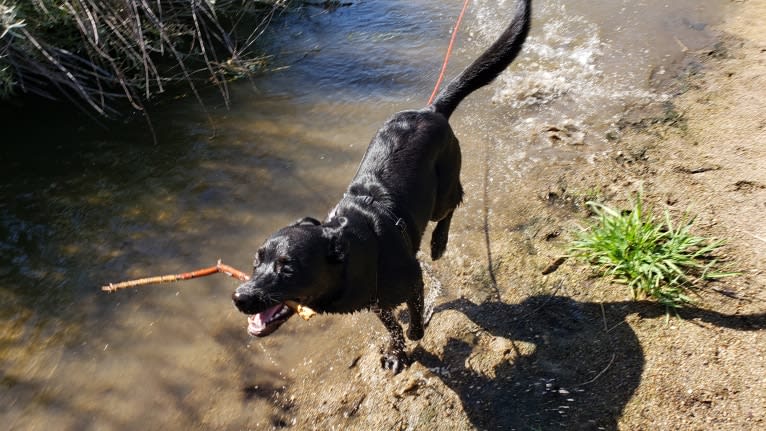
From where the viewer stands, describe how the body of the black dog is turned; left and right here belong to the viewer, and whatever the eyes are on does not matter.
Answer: facing the viewer and to the left of the viewer

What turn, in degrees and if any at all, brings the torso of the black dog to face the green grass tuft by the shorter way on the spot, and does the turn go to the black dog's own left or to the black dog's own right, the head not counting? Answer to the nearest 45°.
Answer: approximately 135° to the black dog's own left
